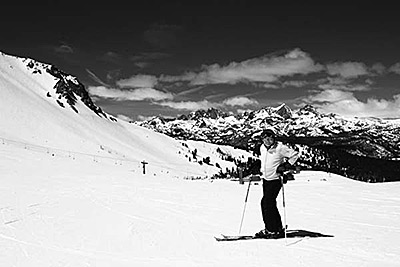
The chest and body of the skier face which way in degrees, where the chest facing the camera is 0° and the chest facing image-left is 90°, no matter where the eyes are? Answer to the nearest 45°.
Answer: approximately 45°
